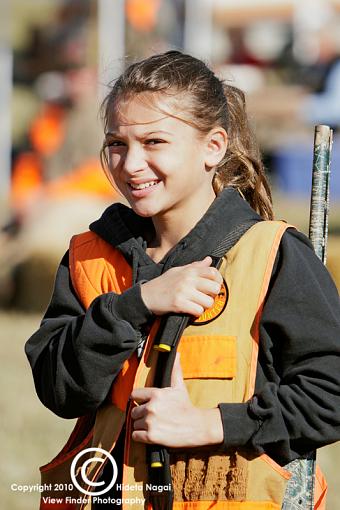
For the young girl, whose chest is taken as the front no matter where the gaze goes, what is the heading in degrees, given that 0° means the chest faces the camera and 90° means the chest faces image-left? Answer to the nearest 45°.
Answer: approximately 45°

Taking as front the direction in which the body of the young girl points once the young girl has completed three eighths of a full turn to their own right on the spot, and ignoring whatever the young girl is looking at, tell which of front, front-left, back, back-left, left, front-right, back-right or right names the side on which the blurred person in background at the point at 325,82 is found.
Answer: front
